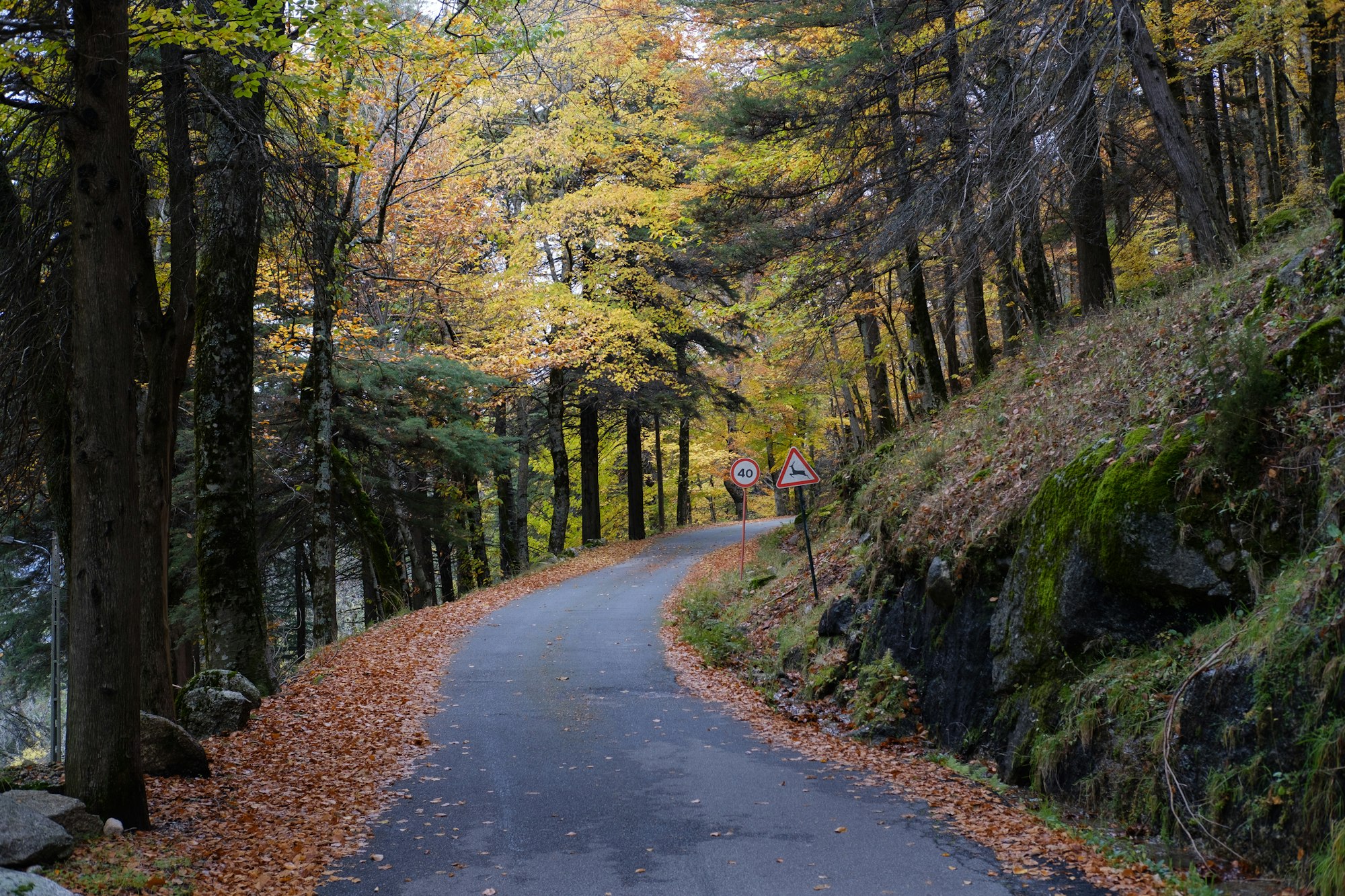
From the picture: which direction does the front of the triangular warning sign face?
toward the camera

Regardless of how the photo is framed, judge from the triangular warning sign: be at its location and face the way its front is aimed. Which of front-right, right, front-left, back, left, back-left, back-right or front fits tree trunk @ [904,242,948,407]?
back-left

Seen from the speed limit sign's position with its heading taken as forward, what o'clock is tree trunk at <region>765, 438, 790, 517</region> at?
The tree trunk is roughly at 6 o'clock from the speed limit sign.

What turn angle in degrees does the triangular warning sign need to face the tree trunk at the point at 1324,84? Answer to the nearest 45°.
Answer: approximately 90° to its left

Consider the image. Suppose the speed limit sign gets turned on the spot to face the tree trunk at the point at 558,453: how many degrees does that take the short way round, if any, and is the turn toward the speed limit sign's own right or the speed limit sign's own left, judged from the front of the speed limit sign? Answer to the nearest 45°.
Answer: approximately 135° to the speed limit sign's own right

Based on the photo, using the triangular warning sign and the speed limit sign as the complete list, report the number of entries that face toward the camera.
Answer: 2

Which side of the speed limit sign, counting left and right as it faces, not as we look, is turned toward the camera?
front

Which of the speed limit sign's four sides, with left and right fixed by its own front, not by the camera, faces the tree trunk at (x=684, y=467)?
back

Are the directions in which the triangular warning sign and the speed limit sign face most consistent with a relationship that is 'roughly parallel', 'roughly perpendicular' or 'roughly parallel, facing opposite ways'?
roughly parallel

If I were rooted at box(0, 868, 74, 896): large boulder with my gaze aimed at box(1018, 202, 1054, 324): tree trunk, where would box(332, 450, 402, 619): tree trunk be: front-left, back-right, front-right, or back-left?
front-left

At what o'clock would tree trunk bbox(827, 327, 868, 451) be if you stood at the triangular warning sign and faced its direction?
The tree trunk is roughly at 6 o'clock from the triangular warning sign.

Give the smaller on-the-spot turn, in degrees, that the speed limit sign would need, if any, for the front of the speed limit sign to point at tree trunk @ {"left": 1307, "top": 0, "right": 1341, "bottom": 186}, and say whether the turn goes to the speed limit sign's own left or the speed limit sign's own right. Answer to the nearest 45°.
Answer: approximately 45° to the speed limit sign's own left
